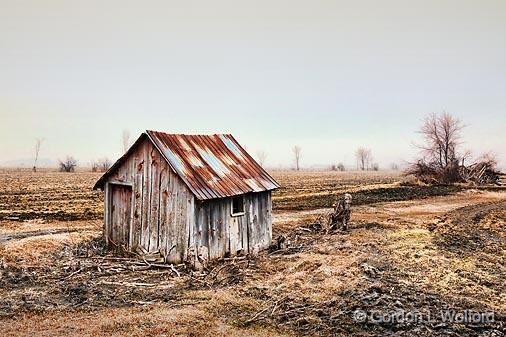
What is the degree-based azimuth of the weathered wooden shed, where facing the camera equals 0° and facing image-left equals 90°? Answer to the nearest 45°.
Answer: approximately 45°
